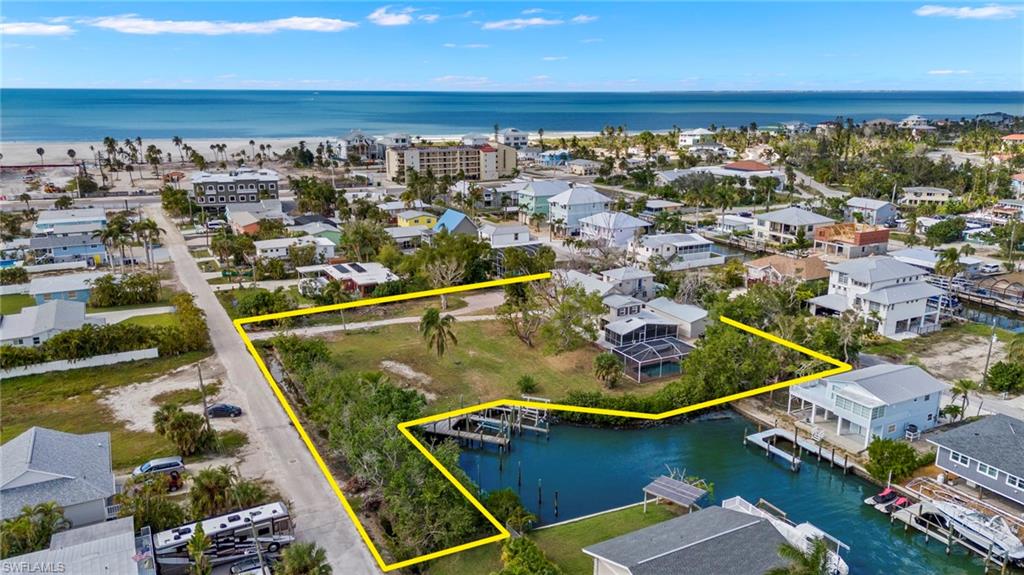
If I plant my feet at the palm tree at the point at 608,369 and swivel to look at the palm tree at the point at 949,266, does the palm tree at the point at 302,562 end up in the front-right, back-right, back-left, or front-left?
back-right

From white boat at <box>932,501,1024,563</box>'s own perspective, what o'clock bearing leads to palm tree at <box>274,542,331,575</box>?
The palm tree is roughly at 9 o'clock from the white boat.

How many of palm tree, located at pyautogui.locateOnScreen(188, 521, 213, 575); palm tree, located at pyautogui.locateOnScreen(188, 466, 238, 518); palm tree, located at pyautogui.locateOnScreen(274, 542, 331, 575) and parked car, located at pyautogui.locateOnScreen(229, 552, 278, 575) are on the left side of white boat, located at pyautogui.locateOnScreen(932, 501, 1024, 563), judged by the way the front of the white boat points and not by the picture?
4

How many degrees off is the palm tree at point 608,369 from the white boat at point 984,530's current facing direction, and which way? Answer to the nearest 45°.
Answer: approximately 45° to its left

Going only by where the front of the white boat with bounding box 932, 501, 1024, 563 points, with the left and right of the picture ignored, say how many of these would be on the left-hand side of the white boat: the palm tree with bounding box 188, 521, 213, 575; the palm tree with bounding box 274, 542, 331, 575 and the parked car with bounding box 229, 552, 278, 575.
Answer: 3

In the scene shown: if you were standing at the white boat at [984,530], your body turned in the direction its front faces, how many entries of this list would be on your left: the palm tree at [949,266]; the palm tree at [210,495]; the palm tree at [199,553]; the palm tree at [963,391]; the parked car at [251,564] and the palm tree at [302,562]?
4

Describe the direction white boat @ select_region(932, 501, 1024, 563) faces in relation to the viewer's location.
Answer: facing away from the viewer and to the left of the viewer

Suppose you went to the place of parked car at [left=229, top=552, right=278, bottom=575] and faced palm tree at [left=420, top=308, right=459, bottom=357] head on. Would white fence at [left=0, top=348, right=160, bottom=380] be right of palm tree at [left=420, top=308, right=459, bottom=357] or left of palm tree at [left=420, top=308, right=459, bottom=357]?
left

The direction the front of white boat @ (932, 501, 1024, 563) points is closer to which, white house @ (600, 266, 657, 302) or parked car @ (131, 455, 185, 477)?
the white house
